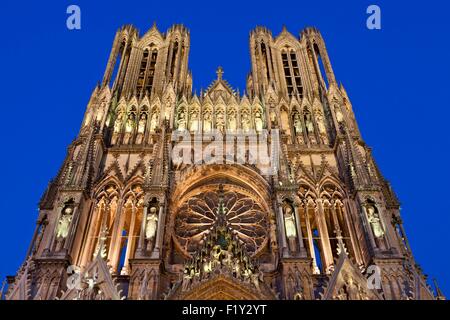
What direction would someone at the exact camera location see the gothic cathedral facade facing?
facing the viewer
